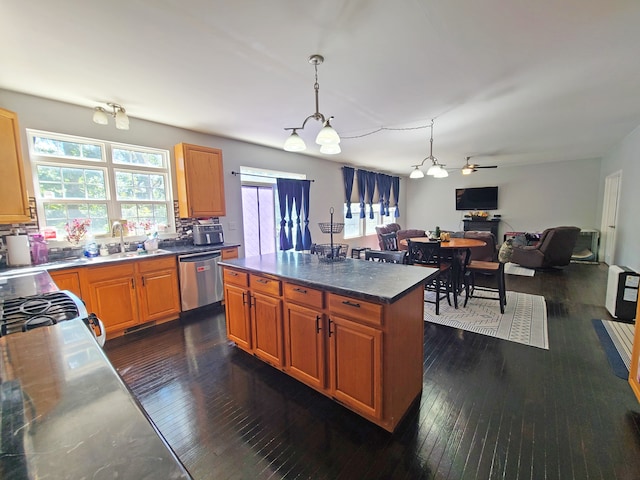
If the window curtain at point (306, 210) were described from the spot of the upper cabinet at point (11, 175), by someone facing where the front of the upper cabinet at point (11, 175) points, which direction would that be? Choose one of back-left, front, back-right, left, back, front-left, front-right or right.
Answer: front-left

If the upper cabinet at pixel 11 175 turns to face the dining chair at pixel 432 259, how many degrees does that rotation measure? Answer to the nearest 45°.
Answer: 0° — it already faces it

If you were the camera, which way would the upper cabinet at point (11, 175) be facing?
facing the viewer and to the right of the viewer

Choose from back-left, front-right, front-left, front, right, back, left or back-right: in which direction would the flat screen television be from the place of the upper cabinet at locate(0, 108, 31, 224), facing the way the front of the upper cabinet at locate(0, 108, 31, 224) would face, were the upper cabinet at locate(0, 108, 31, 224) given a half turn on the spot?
back-right

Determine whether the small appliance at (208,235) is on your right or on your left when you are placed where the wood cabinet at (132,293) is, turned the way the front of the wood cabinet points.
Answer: on your left

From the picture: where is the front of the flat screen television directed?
toward the camera

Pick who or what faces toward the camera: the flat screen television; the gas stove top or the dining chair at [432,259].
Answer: the flat screen television

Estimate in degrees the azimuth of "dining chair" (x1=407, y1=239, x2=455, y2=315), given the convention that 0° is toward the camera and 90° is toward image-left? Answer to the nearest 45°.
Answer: approximately 225°

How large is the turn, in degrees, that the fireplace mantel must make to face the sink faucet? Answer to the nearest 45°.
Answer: approximately 45° to its right

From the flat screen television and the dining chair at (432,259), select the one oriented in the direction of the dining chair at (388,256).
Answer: the flat screen television

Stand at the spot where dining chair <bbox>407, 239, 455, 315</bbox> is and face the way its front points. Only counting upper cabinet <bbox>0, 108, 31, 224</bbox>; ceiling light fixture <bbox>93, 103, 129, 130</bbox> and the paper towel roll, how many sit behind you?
3

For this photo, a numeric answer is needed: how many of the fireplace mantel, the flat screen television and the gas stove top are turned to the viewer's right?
1

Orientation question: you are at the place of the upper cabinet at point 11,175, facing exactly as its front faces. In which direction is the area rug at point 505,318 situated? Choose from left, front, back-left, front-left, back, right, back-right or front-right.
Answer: front

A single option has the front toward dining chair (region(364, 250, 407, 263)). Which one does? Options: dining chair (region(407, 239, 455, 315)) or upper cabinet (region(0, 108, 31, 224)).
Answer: the upper cabinet

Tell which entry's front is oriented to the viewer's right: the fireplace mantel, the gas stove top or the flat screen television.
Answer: the gas stove top

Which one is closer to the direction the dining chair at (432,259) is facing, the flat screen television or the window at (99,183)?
the flat screen television

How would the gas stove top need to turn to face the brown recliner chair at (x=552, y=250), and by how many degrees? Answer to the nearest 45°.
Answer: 0° — it already faces it

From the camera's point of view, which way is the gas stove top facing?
to the viewer's right

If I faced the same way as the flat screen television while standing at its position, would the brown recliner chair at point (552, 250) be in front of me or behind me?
in front
